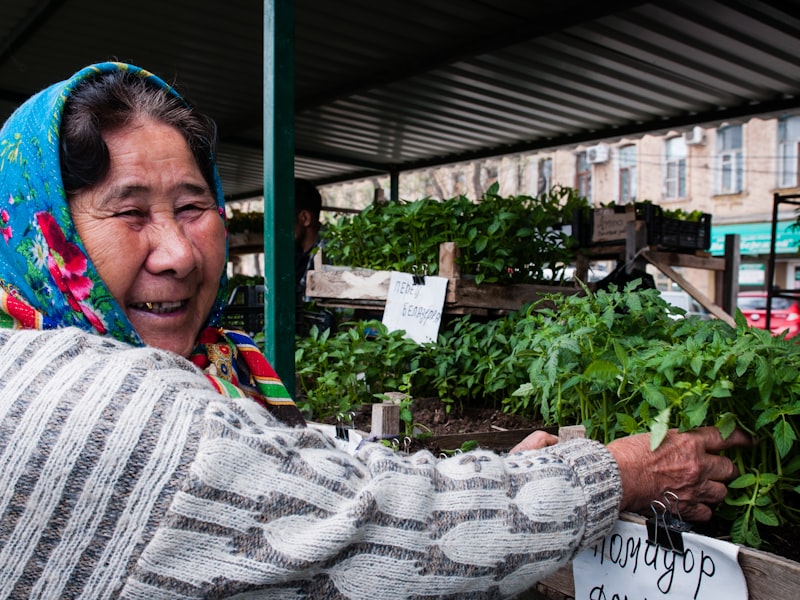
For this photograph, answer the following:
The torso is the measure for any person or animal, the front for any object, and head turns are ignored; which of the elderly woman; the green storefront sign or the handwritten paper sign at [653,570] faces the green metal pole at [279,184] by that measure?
the green storefront sign

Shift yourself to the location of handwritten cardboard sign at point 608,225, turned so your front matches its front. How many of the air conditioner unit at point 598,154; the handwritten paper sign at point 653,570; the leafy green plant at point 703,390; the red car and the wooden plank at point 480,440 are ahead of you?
3

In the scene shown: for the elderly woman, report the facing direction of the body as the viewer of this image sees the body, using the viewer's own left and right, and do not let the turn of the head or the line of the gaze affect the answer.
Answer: facing to the right of the viewer

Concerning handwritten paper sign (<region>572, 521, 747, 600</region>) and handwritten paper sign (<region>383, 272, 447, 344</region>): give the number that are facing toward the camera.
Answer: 2

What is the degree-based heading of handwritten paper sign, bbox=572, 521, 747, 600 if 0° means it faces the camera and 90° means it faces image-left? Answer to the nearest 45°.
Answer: approximately 0°

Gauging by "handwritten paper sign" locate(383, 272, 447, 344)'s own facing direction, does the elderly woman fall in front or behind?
in front

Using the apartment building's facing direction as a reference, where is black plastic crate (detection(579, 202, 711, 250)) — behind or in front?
in front

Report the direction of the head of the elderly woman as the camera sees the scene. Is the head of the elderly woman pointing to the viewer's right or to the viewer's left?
to the viewer's right

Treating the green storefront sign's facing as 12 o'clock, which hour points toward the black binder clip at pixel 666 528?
The black binder clip is roughly at 12 o'clock from the green storefront sign.

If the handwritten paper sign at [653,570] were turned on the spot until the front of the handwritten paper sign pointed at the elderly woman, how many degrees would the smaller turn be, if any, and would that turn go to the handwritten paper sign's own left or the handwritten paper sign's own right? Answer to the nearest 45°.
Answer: approximately 45° to the handwritten paper sign's own right

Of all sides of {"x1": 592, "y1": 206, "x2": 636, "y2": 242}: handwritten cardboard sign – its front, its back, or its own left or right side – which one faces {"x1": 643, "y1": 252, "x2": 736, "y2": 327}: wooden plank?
left
